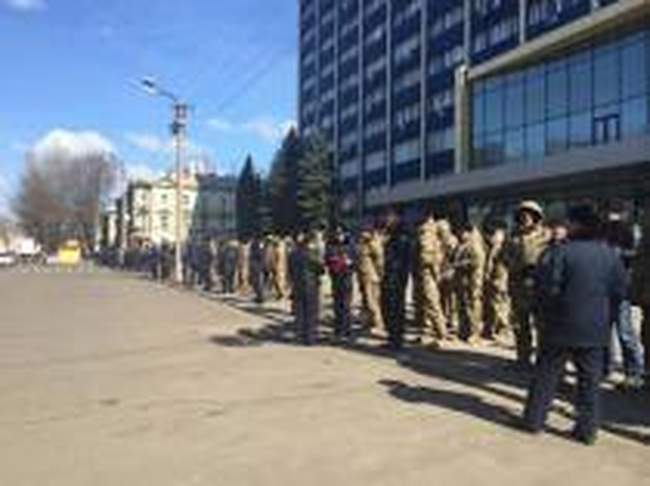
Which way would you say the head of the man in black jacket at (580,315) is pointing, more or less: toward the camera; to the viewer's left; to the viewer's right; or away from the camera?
away from the camera
